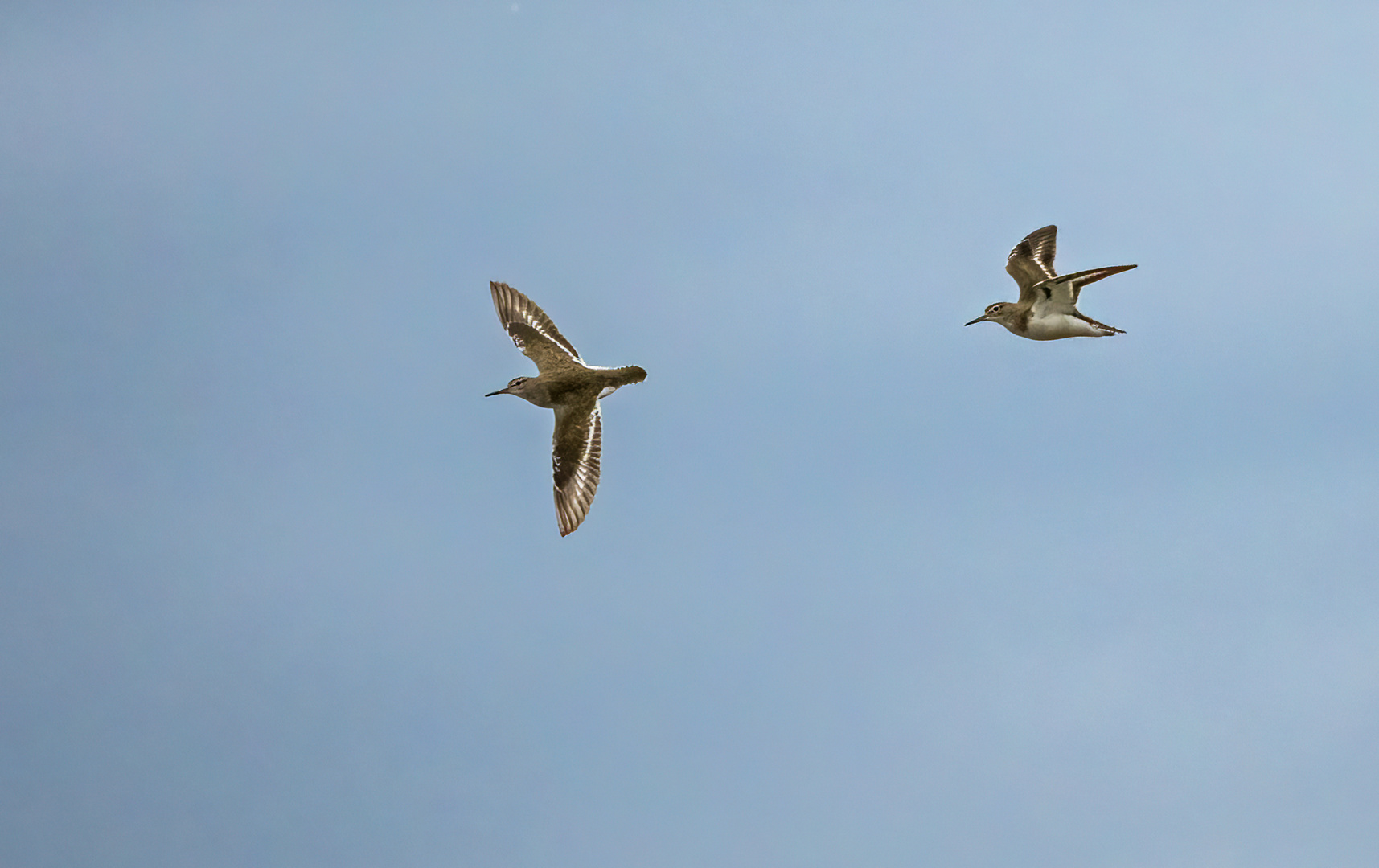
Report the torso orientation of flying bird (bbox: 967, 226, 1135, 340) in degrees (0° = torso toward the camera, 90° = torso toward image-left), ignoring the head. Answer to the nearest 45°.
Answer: approximately 90°
